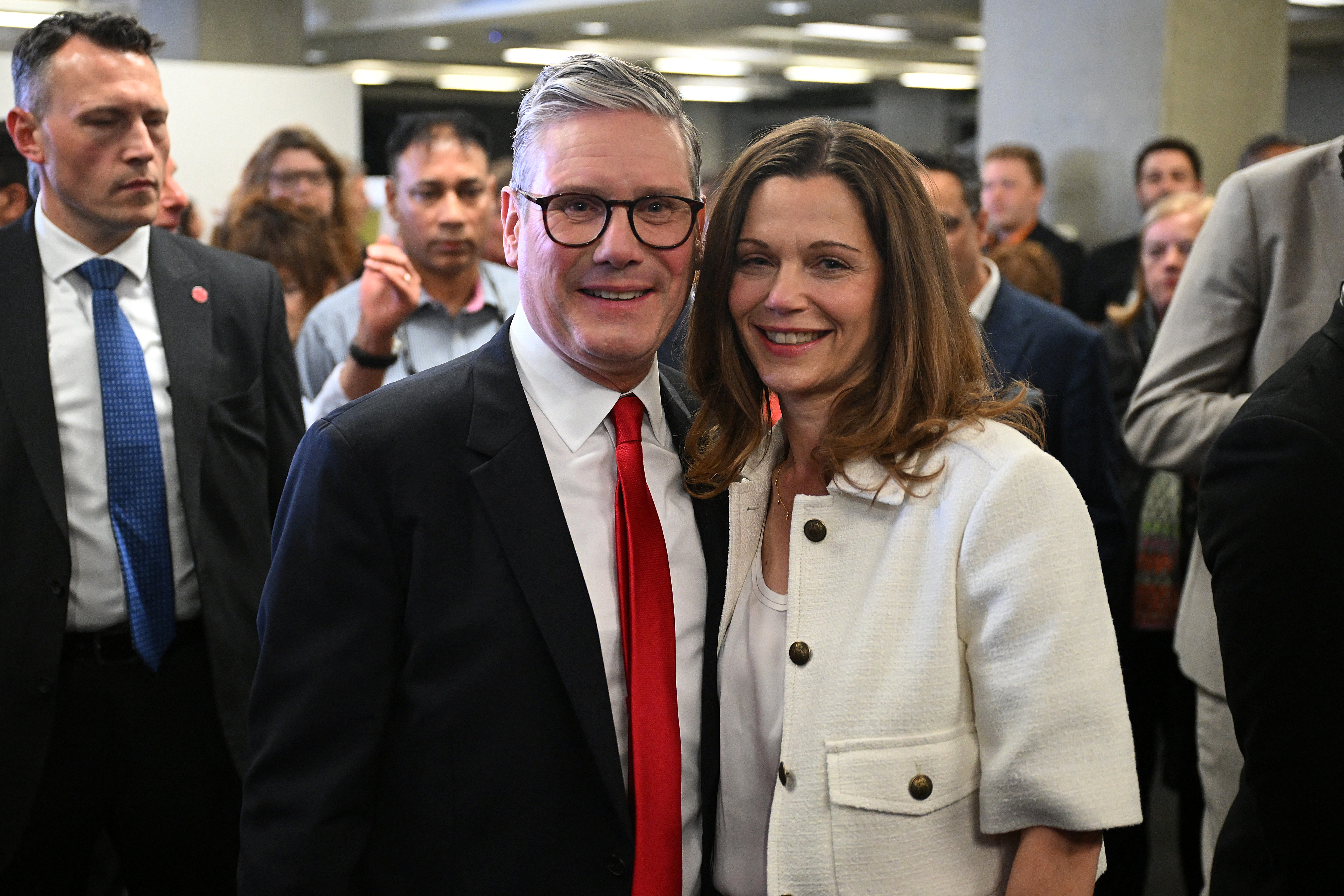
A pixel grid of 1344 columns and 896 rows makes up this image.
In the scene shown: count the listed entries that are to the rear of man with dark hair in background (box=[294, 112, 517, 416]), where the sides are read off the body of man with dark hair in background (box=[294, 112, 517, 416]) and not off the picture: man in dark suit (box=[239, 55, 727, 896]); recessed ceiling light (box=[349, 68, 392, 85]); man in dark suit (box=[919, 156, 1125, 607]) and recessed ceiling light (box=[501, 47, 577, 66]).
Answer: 2

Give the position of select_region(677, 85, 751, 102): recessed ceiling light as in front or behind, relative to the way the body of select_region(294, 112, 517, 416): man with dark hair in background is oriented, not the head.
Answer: behind

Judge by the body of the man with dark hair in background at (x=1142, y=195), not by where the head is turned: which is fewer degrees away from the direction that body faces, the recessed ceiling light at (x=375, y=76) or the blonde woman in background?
the blonde woman in background

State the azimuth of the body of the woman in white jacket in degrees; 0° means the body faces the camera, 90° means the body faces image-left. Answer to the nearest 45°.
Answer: approximately 45°

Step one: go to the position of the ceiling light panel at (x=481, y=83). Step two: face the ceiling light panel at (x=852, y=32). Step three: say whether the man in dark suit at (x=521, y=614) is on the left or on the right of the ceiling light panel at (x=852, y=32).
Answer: right

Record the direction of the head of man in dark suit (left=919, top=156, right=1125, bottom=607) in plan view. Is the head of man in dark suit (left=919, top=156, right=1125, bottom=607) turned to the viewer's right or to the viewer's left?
to the viewer's left

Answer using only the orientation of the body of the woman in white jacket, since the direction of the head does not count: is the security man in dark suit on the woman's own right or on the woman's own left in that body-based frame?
on the woman's own right

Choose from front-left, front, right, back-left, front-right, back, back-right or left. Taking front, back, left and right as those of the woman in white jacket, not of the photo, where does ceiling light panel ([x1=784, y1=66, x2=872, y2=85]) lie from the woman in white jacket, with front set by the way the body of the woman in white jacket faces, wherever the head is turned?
back-right
